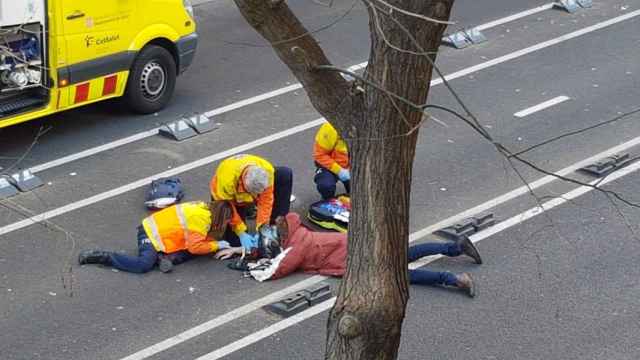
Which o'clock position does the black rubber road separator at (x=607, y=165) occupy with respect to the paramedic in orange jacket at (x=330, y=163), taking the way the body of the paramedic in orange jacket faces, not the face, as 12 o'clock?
The black rubber road separator is roughly at 10 o'clock from the paramedic in orange jacket.

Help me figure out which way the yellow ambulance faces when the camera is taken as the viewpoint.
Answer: facing away from the viewer and to the right of the viewer

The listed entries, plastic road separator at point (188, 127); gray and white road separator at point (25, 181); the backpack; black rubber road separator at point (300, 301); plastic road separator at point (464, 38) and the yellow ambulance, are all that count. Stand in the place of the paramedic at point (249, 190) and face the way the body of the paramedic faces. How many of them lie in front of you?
1

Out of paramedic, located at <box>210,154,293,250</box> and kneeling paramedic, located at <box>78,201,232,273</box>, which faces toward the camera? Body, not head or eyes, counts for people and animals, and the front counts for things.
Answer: the paramedic

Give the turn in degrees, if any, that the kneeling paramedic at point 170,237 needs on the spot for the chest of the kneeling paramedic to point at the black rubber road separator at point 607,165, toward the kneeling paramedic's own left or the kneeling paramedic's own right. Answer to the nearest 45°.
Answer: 0° — they already face it

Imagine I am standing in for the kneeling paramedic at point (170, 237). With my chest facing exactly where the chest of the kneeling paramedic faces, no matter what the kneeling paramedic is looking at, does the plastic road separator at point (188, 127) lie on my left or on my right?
on my left

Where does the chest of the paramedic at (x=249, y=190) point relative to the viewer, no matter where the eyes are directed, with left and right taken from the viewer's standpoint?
facing the viewer

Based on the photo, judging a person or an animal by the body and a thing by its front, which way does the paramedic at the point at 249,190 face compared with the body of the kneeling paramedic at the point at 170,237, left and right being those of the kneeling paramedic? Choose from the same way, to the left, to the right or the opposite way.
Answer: to the right

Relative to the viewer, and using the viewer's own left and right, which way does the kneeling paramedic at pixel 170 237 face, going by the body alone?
facing to the right of the viewer

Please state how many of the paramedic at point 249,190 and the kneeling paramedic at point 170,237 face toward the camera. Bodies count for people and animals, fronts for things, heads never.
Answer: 1

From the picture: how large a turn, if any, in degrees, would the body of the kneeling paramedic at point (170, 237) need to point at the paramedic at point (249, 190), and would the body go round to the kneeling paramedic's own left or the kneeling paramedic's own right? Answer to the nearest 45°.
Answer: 0° — they already face them

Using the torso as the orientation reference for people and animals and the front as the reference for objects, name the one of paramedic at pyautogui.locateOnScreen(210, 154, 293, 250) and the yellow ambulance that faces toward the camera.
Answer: the paramedic

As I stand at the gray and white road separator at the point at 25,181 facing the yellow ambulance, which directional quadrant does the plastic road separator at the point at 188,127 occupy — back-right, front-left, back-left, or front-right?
front-right

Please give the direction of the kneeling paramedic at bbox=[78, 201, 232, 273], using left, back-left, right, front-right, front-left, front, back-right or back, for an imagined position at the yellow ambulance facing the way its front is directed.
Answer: back-right

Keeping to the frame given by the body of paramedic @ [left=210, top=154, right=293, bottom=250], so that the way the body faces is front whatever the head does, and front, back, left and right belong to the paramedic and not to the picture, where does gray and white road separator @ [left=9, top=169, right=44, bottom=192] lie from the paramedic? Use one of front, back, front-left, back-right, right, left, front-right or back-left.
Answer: back-right

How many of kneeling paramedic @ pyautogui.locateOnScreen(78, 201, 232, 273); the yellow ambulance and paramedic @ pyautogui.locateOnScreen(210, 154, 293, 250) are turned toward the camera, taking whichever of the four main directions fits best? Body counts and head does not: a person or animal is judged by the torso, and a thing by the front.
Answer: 1
